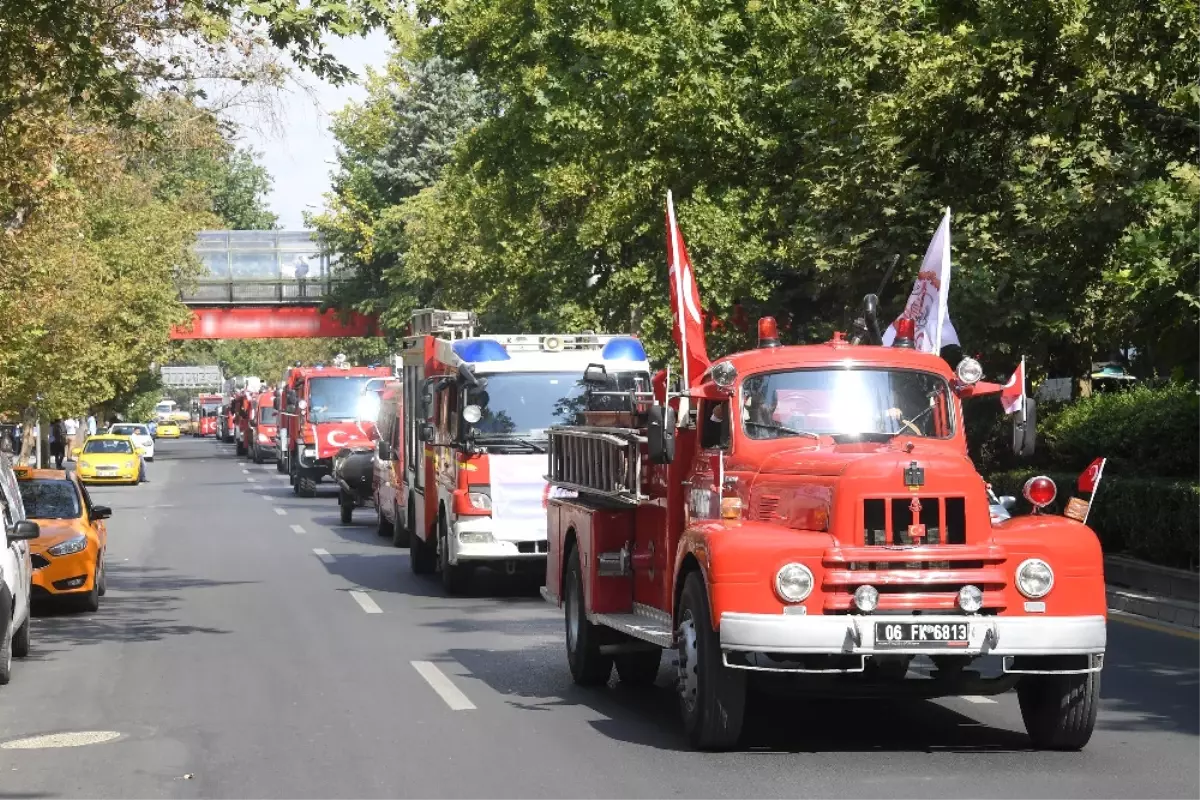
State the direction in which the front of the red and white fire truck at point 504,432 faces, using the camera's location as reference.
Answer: facing the viewer

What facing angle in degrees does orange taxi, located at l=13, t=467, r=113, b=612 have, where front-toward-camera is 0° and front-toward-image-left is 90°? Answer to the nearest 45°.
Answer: approximately 0°

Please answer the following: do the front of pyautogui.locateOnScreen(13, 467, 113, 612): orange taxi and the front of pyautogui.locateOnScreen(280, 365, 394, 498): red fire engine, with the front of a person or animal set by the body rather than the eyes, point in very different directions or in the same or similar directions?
same or similar directions

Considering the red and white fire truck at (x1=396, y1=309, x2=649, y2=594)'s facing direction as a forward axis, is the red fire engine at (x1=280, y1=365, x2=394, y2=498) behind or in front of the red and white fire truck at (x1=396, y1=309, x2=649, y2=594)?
behind

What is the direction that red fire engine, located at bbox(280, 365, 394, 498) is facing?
toward the camera

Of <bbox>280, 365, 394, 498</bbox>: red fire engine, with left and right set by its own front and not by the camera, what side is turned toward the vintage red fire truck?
front

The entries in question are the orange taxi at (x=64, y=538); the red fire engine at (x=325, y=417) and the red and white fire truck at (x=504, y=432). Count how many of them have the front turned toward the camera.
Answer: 3

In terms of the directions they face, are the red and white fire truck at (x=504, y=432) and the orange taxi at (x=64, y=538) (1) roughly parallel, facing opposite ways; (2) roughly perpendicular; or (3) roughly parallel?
roughly parallel

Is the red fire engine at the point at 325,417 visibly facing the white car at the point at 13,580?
yes

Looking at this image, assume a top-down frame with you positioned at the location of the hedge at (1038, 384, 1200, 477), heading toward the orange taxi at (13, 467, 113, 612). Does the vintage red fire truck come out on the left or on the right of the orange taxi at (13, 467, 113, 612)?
left
